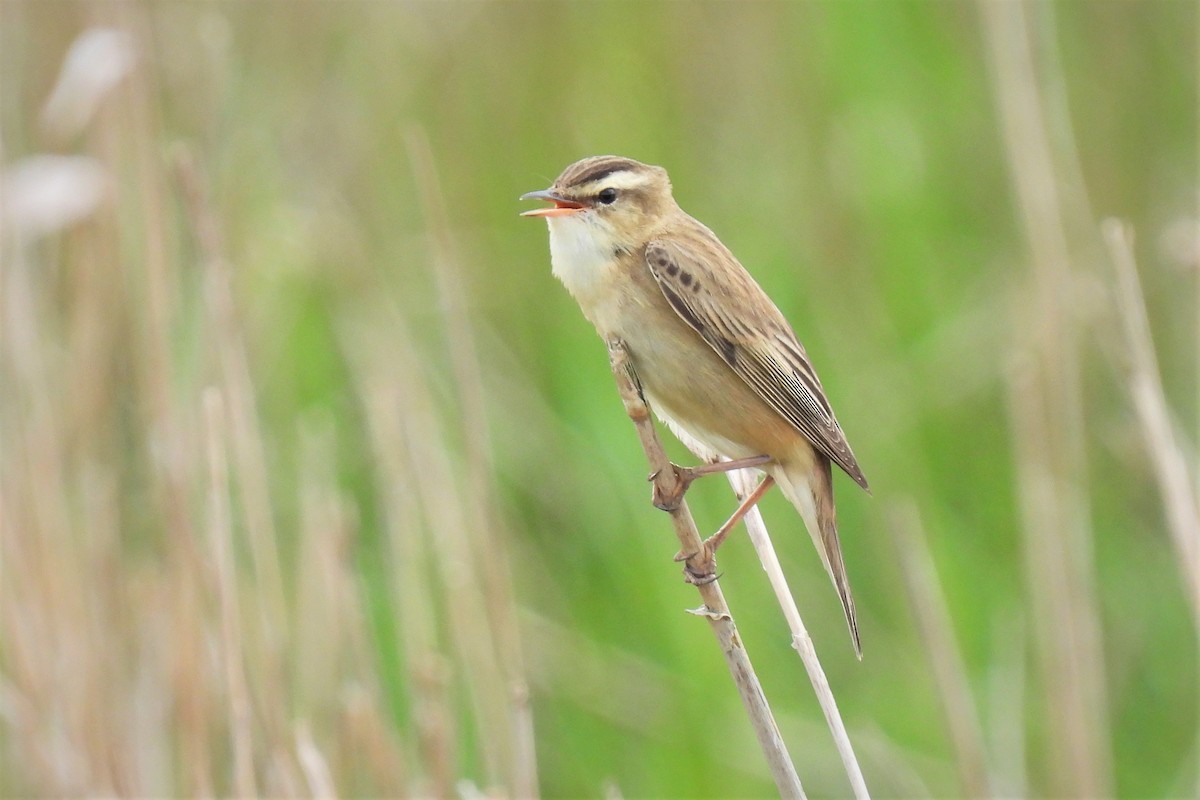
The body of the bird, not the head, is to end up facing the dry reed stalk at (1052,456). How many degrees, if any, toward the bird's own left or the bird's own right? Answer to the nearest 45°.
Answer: approximately 135° to the bird's own right

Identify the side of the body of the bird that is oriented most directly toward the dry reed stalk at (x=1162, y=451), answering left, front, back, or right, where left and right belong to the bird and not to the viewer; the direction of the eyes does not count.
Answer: back

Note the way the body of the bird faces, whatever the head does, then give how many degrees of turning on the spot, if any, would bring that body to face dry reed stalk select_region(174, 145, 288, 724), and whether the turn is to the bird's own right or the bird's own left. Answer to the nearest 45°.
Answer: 0° — it already faces it

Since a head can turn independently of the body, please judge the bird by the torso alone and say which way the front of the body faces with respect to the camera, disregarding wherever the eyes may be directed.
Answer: to the viewer's left

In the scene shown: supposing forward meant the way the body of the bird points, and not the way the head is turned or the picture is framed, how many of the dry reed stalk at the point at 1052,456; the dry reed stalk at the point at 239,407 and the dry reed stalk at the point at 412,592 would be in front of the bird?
2
